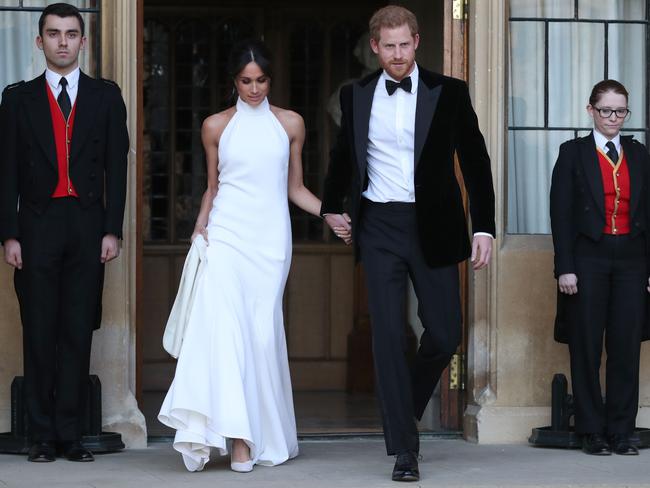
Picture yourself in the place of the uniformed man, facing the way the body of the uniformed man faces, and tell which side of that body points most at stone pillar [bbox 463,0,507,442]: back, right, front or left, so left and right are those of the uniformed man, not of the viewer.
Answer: left

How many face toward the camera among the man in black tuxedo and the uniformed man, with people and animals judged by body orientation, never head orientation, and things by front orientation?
2

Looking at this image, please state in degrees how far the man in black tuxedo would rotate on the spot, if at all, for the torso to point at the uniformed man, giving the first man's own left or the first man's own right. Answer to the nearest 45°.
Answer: approximately 90° to the first man's own right

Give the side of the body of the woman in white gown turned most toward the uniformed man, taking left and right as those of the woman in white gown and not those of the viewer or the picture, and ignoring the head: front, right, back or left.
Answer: right

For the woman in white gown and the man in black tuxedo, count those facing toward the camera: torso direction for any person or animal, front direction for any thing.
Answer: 2

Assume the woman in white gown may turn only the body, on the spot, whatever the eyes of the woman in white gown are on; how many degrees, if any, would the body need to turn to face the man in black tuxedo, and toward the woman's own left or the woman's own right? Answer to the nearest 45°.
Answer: approximately 45° to the woman's own left

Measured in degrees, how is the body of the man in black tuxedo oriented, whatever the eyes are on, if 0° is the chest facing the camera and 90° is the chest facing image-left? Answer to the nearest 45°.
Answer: approximately 0°
